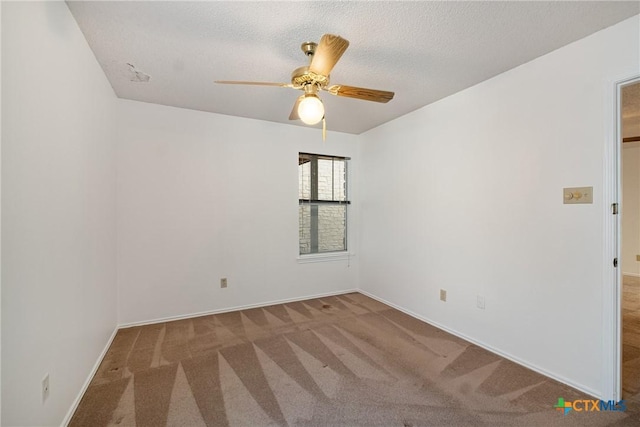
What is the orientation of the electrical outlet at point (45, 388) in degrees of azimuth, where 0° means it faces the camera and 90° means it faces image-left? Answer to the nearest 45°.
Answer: approximately 270°

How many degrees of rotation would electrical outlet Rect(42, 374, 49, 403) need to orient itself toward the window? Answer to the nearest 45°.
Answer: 0° — it already faces it
